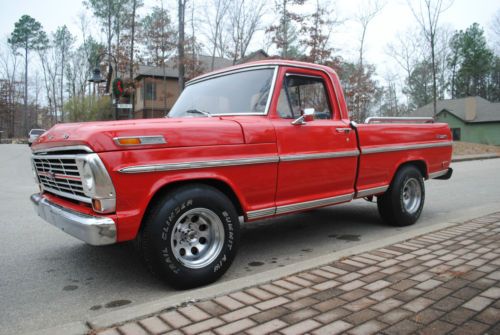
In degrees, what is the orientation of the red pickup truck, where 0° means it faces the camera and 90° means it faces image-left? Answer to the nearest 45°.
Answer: approximately 45°

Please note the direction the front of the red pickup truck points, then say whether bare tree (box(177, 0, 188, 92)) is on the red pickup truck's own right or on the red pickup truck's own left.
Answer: on the red pickup truck's own right
